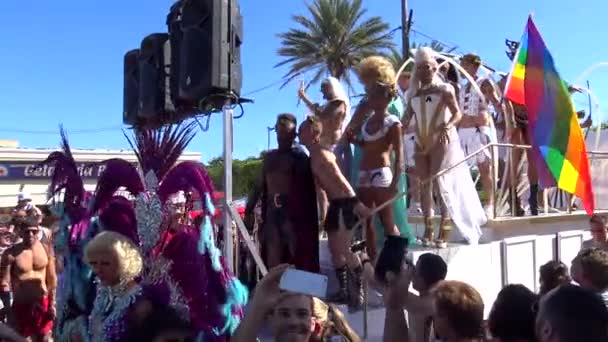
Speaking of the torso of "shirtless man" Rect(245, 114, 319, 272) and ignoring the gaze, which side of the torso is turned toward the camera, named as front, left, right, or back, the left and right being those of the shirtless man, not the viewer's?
front

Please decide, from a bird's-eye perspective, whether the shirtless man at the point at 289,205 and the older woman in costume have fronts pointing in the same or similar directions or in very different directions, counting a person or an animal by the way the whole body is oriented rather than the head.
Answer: same or similar directions

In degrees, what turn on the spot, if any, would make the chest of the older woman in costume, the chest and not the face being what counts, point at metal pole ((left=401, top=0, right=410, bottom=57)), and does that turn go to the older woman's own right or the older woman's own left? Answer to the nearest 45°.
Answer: approximately 135° to the older woman's own left

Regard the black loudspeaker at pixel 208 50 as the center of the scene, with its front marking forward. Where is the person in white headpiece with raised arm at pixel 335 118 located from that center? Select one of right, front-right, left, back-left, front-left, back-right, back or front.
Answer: back

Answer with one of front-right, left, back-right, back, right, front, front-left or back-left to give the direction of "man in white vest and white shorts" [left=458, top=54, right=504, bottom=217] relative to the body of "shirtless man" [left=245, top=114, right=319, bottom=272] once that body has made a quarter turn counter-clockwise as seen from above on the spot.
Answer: front-left

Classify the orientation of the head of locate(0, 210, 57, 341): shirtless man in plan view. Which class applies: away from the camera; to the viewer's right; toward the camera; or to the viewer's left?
toward the camera

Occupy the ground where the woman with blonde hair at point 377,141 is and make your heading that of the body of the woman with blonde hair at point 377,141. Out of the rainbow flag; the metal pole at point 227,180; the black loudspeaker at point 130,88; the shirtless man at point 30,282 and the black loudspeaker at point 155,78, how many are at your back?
1

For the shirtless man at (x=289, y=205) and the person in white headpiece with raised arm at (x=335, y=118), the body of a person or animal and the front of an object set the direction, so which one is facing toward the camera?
the shirtless man at (x=289, y=205)

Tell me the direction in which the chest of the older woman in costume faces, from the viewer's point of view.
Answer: toward the camera

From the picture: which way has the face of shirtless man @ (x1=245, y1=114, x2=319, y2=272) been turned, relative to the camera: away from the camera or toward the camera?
toward the camera

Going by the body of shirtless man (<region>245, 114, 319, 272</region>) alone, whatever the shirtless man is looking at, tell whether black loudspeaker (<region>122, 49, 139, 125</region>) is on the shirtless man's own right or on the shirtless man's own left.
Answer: on the shirtless man's own right

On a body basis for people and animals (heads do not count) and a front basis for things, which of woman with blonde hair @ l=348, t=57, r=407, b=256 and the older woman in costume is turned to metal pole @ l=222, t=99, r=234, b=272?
the woman with blonde hair

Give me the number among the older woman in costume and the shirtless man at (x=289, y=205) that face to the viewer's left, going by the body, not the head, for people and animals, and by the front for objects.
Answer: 0
